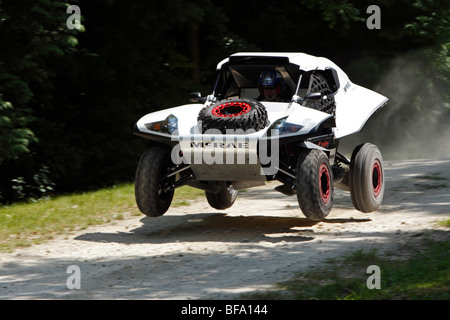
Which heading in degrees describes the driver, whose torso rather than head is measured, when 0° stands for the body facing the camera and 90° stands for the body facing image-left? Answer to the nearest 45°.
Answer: approximately 0°
